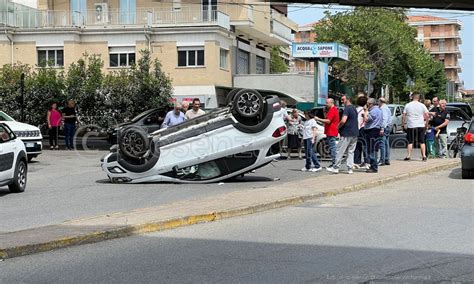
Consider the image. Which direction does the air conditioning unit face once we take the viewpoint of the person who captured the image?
facing the viewer

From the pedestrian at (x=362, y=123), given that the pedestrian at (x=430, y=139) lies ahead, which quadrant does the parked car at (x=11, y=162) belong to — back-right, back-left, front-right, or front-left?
back-left

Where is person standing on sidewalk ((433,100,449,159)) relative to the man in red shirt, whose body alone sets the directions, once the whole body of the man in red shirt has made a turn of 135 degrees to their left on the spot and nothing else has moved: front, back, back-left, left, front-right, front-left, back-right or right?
left

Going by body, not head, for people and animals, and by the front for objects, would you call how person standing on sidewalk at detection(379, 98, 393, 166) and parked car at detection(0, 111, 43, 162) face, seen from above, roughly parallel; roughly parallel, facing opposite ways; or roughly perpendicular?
roughly parallel, facing opposite ways

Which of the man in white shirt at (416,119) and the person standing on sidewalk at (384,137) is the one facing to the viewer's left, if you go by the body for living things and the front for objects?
the person standing on sidewalk

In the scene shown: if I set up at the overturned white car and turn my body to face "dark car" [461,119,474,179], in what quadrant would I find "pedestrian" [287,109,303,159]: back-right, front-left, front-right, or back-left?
front-left

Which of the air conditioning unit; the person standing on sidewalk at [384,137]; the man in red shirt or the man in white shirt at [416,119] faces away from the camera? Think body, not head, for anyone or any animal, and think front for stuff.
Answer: the man in white shirt

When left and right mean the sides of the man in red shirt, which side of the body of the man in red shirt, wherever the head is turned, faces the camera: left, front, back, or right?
left

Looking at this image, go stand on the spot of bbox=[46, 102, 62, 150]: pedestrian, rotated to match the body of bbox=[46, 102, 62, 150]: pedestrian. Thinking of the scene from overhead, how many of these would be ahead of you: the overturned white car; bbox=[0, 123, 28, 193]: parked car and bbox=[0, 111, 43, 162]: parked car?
3

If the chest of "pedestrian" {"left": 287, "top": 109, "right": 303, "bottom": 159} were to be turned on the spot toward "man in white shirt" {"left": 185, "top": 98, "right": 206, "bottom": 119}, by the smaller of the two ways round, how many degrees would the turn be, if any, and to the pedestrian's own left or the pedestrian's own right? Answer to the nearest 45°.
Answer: approximately 45° to the pedestrian's own right

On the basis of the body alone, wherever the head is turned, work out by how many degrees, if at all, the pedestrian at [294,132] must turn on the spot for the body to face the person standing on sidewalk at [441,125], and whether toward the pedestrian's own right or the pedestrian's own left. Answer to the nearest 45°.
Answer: approximately 90° to the pedestrian's own left

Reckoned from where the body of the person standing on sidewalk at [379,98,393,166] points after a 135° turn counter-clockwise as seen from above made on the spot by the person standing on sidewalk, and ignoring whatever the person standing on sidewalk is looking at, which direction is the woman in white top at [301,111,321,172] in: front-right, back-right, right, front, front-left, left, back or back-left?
right

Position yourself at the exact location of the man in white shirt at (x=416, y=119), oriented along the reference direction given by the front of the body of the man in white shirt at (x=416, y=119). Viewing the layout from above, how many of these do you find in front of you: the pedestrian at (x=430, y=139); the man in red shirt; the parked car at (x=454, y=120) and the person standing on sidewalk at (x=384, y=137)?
2

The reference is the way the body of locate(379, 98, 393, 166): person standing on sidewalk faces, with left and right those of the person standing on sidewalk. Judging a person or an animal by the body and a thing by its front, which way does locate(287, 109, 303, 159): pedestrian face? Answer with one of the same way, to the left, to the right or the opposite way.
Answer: to the left

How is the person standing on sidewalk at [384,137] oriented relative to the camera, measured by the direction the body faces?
to the viewer's left

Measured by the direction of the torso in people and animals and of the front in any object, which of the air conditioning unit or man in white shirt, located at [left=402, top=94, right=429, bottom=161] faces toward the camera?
the air conditioning unit

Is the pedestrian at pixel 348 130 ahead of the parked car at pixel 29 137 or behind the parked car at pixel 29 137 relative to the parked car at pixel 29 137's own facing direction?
ahead

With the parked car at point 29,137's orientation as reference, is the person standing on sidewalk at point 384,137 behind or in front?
in front
